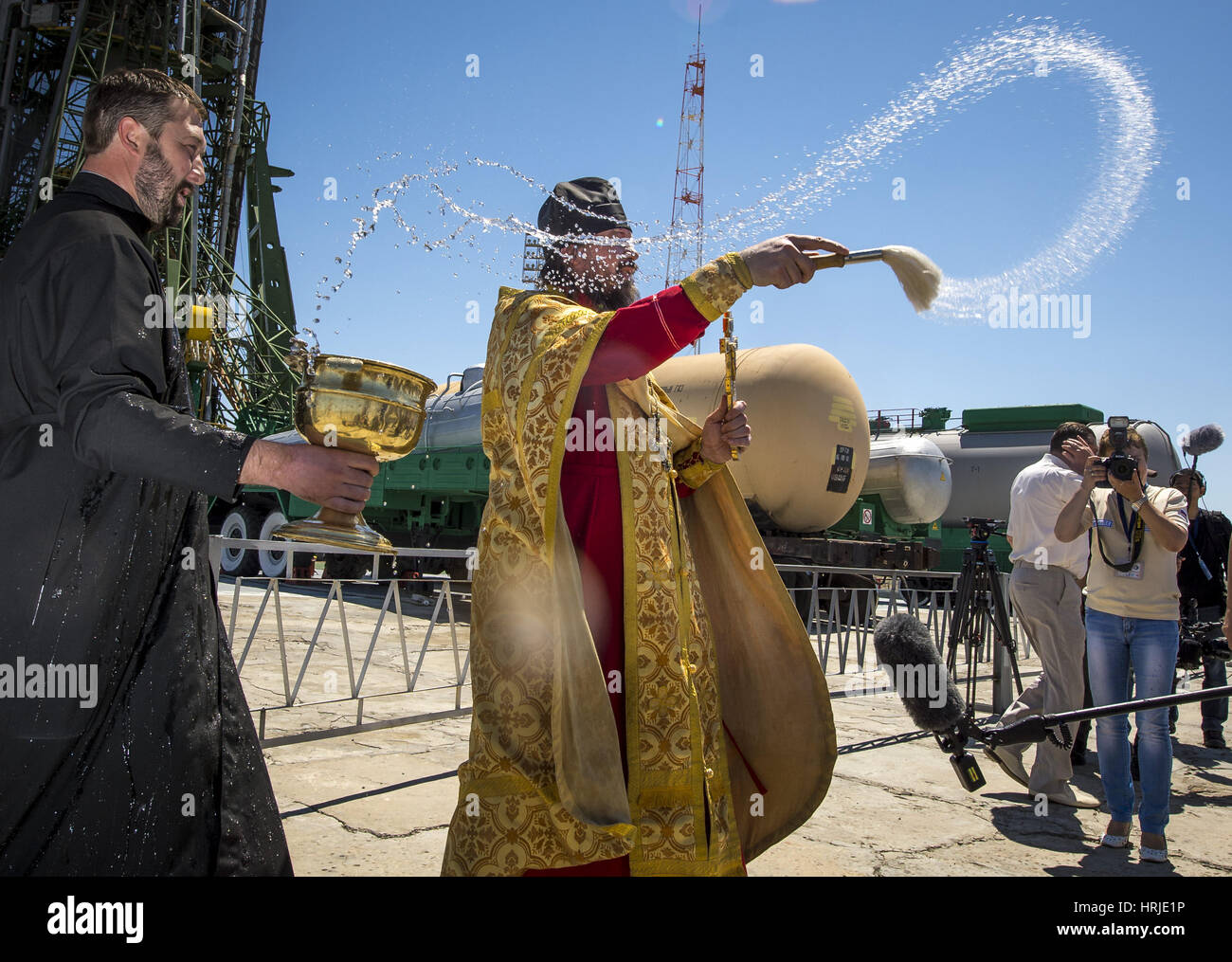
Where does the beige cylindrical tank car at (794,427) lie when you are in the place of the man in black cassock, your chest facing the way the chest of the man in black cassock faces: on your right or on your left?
on your left

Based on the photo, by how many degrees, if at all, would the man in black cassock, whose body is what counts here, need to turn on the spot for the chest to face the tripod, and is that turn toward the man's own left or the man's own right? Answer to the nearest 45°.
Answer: approximately 45° to the man's own left

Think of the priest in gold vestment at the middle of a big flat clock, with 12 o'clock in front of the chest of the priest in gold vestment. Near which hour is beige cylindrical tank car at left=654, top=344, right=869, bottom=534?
The beige cylindrical tank car is roughly at 8 o'clock from the priest in gold vestment.

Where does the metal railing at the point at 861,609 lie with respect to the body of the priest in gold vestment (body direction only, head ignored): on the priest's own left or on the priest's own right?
on the priest's own left

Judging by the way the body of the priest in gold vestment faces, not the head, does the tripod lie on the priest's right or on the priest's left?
on the priest's left

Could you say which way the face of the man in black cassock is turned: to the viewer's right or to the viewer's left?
to the viewer's right

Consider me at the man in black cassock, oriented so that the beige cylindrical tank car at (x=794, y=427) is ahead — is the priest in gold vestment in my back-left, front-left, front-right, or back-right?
front-right

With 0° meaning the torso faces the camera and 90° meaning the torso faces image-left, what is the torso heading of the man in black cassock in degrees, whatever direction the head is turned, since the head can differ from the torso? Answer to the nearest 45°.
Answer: approximately 270°

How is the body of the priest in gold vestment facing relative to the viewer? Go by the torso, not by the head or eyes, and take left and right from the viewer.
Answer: facing the viewer and to the right of the viewer

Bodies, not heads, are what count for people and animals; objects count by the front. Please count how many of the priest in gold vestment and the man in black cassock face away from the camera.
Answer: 0
